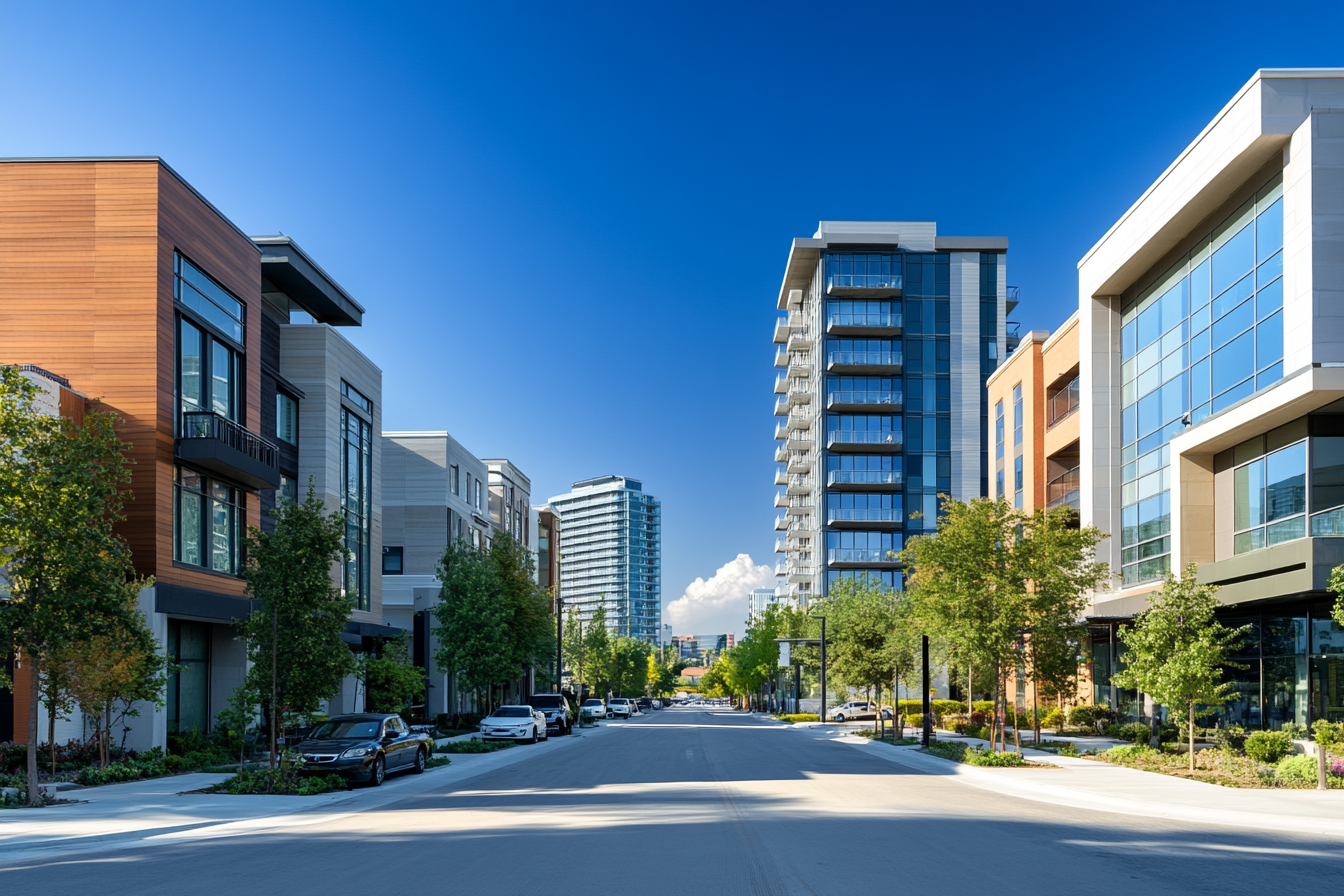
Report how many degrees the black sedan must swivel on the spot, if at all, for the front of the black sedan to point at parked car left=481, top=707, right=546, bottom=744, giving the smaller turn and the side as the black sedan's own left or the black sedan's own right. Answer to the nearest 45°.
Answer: approximately 135° to the black sedan's own right

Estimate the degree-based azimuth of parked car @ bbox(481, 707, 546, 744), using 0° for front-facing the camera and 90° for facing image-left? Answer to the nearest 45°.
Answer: approximately 45°

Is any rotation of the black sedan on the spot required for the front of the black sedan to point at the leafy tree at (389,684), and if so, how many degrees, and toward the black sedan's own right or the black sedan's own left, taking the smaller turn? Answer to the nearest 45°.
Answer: approximately 135° to the black sedan's own right

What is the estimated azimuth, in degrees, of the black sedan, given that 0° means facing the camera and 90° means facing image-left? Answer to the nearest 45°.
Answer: approximately 45°
